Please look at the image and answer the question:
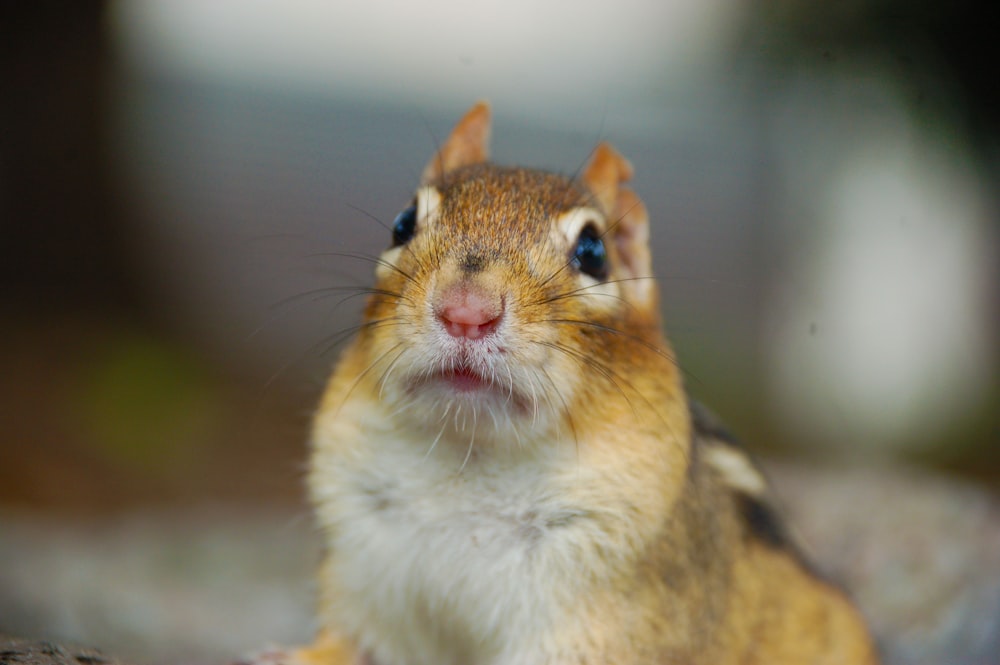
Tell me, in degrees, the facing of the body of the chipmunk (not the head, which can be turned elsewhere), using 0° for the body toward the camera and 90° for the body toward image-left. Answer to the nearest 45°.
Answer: approximately 45°
